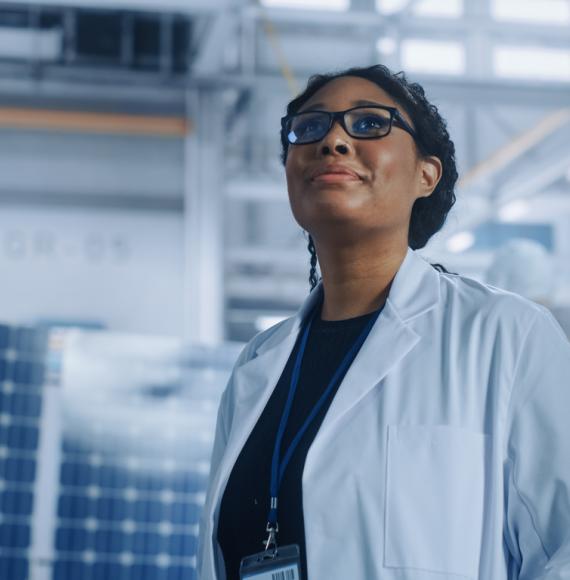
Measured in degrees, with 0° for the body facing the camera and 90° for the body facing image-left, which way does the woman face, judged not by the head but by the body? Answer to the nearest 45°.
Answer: approximately 45°

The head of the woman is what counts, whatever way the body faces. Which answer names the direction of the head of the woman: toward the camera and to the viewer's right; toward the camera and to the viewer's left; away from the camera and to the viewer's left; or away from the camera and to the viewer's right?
toward the camera and to the viewer's left

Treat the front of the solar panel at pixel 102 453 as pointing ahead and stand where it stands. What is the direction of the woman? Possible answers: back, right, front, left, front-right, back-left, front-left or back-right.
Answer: front

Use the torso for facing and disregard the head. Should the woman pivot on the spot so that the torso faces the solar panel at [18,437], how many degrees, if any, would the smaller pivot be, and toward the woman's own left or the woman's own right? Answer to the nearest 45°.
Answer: approximately 90° to the woman's own right

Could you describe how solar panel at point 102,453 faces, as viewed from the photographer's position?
facing the viewer

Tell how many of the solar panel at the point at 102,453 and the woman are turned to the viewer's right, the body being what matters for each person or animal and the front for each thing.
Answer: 0
